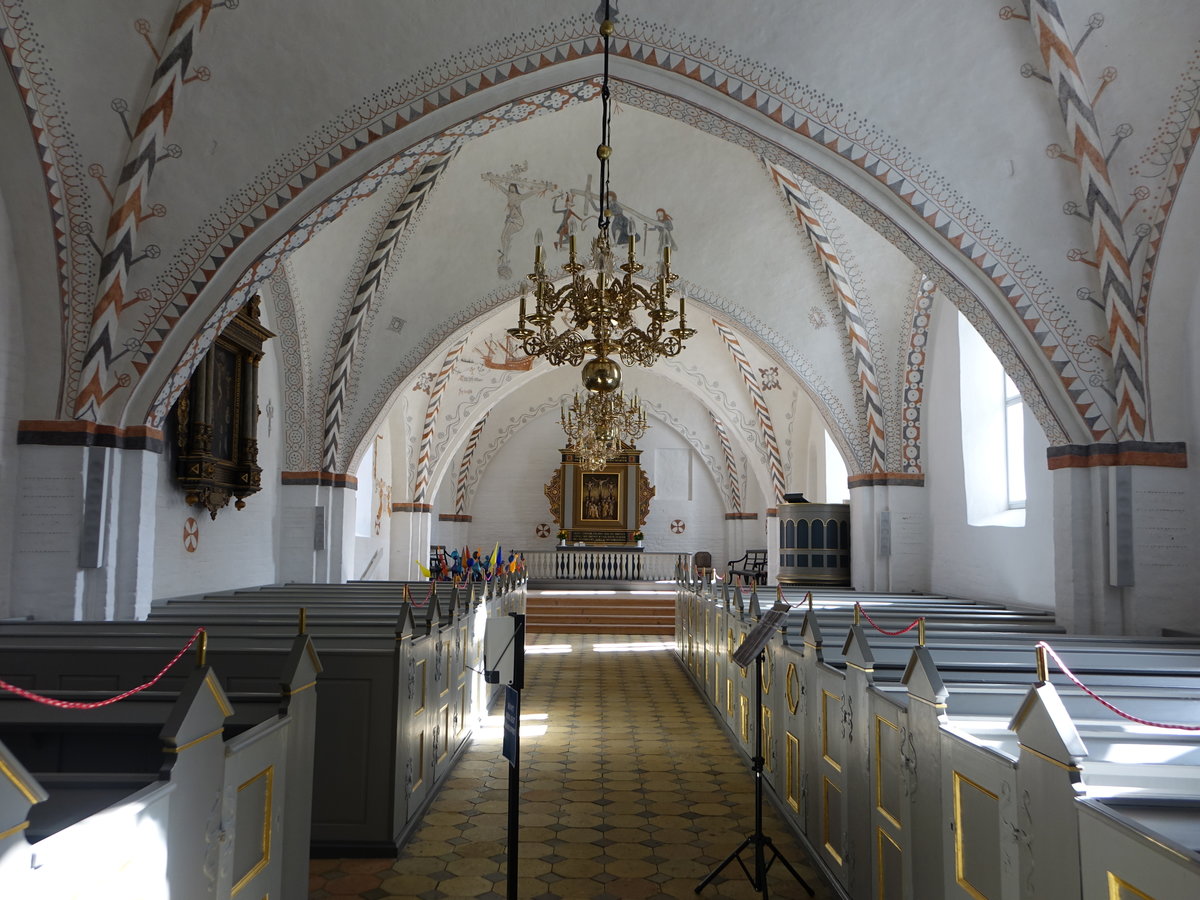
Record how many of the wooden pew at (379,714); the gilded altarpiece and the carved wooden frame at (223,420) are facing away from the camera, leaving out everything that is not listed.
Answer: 1

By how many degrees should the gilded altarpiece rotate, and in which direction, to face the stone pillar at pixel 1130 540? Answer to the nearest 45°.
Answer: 0° — it already faces it

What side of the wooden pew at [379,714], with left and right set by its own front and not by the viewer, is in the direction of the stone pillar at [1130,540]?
right

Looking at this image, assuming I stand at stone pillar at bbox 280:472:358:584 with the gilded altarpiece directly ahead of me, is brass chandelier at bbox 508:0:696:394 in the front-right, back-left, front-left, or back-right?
back-right

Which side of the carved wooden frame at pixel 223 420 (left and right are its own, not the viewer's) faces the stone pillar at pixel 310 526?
left

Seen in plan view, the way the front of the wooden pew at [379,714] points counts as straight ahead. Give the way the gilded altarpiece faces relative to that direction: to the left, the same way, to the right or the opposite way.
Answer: the opposite way

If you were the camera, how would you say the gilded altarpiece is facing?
facing the viewer

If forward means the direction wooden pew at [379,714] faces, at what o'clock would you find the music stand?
The music stand is roughly at 4 o'clock from the wooden pew.

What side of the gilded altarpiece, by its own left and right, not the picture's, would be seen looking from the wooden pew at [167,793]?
front

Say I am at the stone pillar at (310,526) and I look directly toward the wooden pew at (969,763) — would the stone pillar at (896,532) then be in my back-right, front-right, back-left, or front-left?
front-left

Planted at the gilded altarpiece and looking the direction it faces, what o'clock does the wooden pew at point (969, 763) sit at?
The wooden pew is roughly at 12 o'clock from the gilded altarpiece.

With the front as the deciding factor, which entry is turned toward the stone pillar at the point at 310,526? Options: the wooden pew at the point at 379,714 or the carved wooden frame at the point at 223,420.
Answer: the wooden pew

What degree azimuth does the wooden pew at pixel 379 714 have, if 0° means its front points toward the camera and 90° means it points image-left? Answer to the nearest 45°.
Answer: approximately 180°

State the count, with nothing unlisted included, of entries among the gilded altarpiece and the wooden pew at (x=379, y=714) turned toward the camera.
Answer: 1

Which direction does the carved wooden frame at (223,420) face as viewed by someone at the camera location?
facing the viewer and to the right of the viewer

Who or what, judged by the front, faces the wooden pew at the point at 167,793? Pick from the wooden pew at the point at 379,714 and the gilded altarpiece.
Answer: the gilded altarpiece

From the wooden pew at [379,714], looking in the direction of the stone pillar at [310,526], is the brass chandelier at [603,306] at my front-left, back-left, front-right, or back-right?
front-right

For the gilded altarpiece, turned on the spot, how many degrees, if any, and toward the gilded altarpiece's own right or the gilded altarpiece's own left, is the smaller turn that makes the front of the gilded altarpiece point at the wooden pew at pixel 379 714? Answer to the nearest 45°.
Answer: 0° — it already faces it
